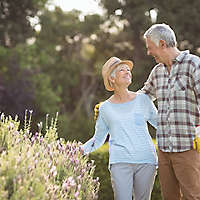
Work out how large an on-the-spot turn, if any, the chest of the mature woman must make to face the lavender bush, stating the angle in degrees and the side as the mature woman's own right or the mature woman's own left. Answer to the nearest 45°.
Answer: approximately 45° to the mature woman's own right

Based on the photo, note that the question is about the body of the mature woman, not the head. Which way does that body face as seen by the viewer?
toward the camera

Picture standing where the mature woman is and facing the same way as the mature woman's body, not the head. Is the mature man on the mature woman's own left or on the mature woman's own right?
on the mature woman's own left

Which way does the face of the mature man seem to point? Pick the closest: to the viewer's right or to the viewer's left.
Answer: to the viewer's left

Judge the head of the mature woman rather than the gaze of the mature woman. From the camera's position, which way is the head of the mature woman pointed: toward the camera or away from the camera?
toward the camera

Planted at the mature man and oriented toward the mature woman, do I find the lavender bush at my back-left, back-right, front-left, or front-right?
front-left
